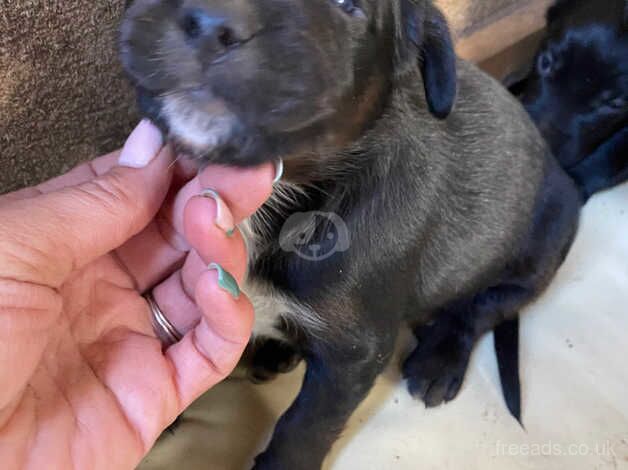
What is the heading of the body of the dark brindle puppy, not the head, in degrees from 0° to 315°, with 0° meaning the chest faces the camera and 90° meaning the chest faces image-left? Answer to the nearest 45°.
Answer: approximately 45°

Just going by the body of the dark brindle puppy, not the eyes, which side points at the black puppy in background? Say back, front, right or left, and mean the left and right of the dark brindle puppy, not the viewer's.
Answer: back
